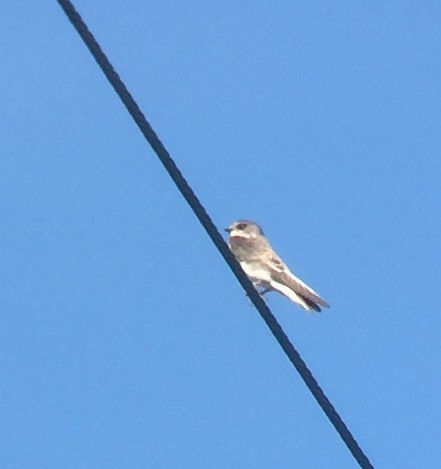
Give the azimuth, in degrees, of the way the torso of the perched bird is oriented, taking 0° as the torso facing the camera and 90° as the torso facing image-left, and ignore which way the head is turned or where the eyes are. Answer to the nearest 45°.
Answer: approximately 90°
